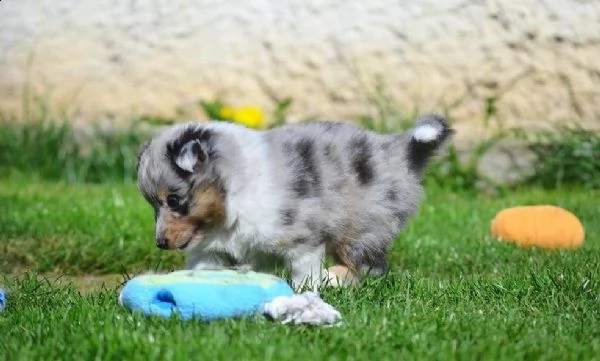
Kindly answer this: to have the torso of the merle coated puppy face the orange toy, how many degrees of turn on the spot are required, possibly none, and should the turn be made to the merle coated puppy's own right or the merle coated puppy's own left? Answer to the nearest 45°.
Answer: approximately 135° to the merle coated puppy's own right

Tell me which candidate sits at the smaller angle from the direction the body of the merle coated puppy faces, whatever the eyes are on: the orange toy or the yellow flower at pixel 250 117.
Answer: the yellow flower

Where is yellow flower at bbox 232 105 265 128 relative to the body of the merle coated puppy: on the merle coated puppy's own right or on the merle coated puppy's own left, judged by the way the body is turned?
on the merle coated puppy's own right

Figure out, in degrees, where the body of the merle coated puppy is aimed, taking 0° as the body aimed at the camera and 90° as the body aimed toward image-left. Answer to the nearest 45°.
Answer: approximately 90°

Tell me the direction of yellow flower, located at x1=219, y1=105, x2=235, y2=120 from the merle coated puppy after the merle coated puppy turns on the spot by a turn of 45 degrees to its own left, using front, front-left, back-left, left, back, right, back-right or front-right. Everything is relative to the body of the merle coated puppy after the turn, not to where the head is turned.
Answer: back-right
